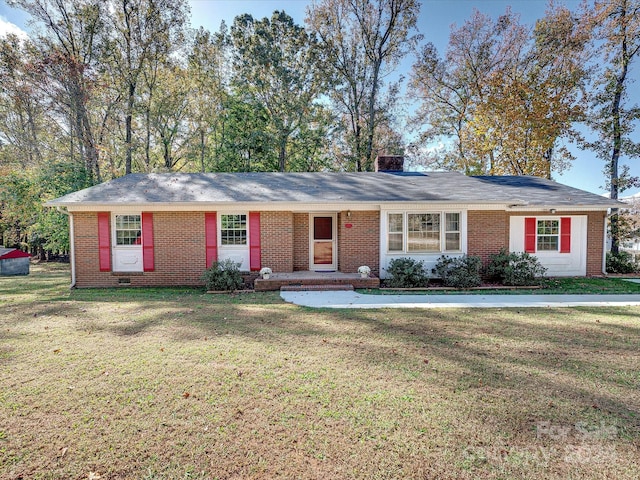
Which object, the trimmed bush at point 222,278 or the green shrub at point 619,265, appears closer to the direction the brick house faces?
the trimmed bush

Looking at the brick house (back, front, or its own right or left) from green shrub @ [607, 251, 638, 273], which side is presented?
left

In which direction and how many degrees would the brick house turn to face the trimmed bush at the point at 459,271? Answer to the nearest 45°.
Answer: approximately 90° to its left

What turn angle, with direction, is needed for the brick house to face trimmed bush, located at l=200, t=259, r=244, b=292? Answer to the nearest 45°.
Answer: approximately 45° to its right
